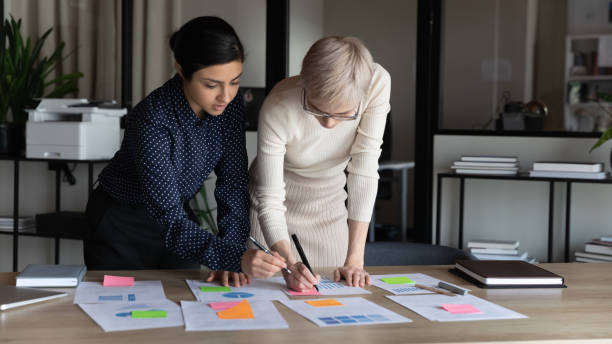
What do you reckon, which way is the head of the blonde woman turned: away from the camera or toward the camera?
toward the camera

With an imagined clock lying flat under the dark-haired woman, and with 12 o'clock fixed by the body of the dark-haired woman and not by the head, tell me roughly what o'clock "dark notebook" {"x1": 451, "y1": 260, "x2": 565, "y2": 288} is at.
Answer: The dark notebook is roughly at 11 o'clock from the dark-haired woman.

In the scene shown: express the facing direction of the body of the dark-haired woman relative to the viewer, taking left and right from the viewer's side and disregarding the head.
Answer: facing the viewer and to the right of the viewer

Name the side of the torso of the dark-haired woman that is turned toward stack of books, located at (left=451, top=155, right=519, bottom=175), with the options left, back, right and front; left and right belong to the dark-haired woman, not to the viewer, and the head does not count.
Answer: left

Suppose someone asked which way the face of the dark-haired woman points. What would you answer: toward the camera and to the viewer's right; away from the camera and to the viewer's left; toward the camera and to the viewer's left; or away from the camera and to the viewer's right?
toward the camera and to the viewer's right

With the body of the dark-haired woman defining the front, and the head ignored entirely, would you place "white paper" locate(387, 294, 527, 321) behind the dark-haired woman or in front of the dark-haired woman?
in front

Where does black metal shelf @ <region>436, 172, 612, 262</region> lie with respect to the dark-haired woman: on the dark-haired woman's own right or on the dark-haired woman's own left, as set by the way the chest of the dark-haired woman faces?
on the dark-haired woman's own left

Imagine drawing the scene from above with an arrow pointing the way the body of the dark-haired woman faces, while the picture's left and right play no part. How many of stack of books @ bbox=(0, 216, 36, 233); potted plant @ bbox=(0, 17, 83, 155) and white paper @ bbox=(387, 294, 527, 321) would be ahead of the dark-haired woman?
1

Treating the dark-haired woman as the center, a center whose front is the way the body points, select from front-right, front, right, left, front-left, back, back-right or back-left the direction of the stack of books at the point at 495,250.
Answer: left
